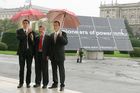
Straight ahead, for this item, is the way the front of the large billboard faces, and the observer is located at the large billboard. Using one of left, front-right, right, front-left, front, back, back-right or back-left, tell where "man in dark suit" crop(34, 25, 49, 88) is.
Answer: front

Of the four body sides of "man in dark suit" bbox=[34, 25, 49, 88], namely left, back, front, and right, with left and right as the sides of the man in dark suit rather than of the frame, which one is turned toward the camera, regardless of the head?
front

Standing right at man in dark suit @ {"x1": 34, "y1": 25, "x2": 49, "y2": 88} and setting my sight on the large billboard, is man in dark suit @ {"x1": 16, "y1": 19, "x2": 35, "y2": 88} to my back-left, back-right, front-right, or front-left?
back-left

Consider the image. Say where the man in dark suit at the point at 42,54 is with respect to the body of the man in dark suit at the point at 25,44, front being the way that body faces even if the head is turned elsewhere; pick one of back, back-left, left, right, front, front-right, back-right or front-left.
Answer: left

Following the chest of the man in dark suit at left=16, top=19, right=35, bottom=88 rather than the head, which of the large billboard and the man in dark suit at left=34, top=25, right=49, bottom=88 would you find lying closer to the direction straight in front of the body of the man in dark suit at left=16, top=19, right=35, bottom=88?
the man in dark suit

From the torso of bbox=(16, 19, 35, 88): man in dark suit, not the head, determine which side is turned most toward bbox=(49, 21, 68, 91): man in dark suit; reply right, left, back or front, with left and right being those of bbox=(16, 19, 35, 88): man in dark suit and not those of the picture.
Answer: left

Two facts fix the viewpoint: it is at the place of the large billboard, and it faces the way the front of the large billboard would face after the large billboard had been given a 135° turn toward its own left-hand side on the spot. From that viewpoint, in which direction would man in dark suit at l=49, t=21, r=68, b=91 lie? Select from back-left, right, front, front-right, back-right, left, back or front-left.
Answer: back-right

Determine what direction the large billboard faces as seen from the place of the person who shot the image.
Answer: facing the viewer

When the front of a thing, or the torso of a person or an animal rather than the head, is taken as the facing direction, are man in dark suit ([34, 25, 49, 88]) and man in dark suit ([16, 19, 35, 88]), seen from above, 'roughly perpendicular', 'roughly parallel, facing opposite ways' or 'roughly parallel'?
roughly parallel

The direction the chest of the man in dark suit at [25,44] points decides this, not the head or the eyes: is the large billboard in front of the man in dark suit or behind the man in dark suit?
behind
